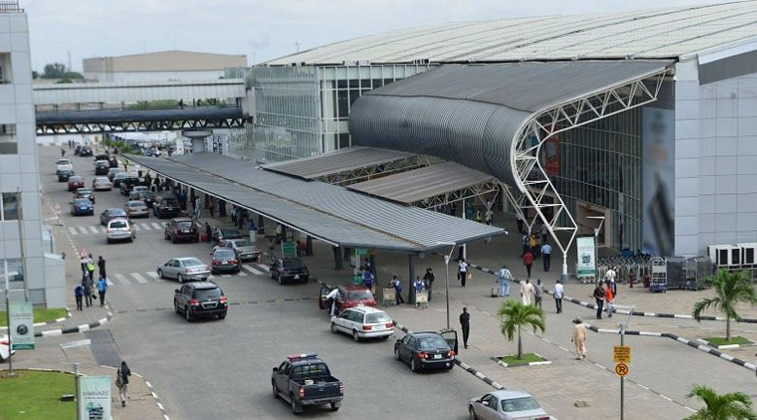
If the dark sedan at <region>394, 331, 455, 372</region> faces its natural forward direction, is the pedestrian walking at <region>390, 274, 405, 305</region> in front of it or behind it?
in front

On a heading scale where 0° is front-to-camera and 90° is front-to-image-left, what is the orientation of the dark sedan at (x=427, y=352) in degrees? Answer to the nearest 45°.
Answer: approximately 135°

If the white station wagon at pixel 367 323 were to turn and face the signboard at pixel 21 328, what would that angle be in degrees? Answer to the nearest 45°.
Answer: approximately 45° to its left

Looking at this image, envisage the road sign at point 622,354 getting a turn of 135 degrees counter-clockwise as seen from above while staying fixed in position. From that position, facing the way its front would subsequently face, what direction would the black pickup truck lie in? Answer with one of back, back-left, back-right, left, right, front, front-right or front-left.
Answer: back-left

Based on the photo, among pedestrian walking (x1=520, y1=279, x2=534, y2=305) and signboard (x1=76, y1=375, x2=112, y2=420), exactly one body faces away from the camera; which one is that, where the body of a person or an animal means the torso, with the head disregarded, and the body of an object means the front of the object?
the pedestrian walking

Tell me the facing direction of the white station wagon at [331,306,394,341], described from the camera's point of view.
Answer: facing away from the viewer and to the left of the viewer

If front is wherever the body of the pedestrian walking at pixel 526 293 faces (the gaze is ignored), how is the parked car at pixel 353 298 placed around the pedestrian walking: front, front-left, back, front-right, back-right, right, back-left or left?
left

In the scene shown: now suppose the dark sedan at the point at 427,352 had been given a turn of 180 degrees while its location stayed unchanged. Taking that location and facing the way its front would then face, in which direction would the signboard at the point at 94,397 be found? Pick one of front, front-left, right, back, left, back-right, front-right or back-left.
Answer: right
